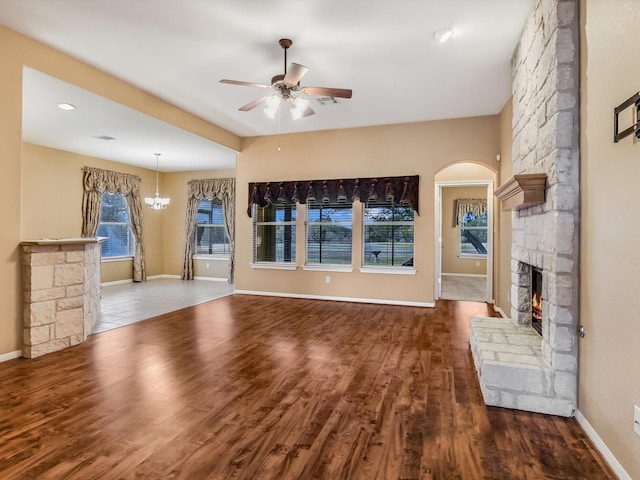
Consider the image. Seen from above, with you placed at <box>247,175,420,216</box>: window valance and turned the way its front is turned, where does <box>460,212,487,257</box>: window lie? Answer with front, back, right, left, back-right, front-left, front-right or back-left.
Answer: back-left

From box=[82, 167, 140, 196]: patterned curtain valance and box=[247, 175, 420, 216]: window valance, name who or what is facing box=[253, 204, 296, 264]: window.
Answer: the patterned curtain valance

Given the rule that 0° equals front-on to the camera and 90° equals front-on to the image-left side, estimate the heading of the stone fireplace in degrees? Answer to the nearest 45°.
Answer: approximately 90°

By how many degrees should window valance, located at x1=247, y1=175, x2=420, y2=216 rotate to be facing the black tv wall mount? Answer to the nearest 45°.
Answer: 0° — it already faces it

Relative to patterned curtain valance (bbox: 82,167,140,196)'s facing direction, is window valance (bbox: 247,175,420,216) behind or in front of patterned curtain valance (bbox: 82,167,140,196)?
in front

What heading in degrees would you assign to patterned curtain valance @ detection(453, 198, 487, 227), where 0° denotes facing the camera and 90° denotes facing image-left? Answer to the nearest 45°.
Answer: approximately 0°

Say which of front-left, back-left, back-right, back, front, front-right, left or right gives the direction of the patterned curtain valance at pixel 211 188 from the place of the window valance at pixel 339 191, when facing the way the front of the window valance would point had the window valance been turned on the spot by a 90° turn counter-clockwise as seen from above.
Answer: back-left

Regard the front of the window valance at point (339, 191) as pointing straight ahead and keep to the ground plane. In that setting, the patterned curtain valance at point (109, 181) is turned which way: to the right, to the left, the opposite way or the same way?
to the left

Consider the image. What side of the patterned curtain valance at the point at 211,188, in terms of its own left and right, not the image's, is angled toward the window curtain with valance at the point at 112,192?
right

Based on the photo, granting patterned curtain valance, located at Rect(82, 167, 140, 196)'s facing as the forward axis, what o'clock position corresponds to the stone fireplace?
The stone fireplace is roughly at 1 o'clock from the patterned curtain valance.

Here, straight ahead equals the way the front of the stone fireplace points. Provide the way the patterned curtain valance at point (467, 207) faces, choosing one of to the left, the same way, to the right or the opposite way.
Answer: to the left

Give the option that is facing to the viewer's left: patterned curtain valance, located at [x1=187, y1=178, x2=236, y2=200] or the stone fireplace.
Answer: the stone fireplace

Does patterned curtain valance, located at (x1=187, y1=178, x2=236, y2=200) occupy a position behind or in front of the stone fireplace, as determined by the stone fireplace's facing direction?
in front
